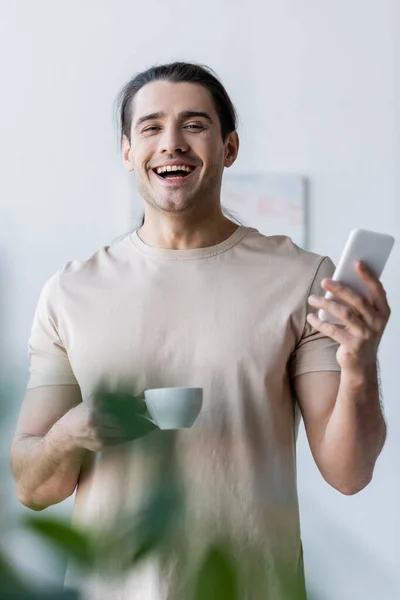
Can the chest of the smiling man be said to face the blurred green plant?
yes

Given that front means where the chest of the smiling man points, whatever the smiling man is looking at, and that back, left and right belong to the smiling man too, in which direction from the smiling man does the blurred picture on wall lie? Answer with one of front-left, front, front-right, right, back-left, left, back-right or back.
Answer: back

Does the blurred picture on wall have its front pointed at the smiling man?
yes

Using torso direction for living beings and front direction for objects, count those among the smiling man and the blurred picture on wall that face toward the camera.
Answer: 2

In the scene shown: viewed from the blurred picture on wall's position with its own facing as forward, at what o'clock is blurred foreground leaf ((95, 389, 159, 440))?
The blurred foreground leaf is roughly at 12 o'clock from the blurred picture on wall.

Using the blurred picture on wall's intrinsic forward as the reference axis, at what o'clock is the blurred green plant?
The blurred green plant is roughly at 12 o'clock from the blurred picture on wall.

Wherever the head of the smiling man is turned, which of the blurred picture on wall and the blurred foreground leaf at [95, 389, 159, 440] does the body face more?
the blurred foreground leaf
